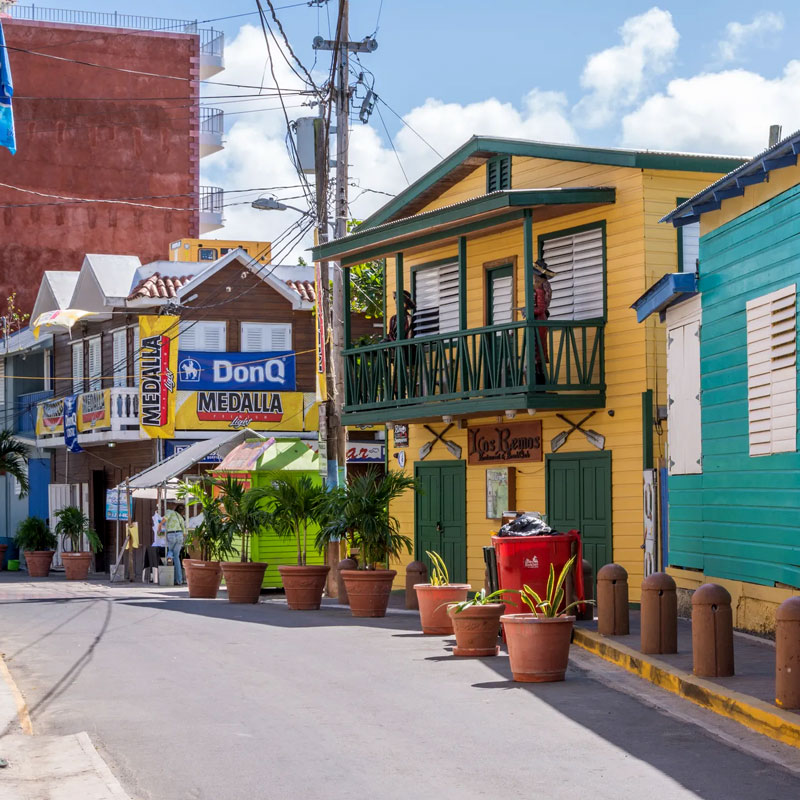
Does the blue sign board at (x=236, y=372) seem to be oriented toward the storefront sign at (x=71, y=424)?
no

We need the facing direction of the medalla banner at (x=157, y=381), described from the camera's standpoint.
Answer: facing the viewer

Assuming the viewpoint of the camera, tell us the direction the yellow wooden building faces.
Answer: facing the viewer and to the left of the viewer

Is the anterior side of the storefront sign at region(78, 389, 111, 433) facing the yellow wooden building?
no

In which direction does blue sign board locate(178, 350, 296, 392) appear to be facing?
toward the camera

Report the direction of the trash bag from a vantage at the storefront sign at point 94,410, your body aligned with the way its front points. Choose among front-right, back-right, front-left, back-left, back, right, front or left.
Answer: front-left

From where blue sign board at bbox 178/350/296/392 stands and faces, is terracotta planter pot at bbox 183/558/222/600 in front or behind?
in front

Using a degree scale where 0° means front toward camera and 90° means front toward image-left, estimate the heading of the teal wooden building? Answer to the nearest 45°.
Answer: approximately 45°

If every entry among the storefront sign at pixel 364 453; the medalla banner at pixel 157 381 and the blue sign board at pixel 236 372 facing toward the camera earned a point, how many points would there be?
3

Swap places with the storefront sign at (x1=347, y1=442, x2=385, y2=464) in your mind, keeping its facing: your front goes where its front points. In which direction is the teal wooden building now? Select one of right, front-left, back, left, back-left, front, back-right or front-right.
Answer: front

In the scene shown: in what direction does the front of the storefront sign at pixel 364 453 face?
toward the camera

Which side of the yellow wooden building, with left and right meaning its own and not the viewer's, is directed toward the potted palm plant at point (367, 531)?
front

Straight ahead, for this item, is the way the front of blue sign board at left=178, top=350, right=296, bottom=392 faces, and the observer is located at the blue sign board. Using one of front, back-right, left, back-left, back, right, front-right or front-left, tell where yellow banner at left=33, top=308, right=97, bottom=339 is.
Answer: right
